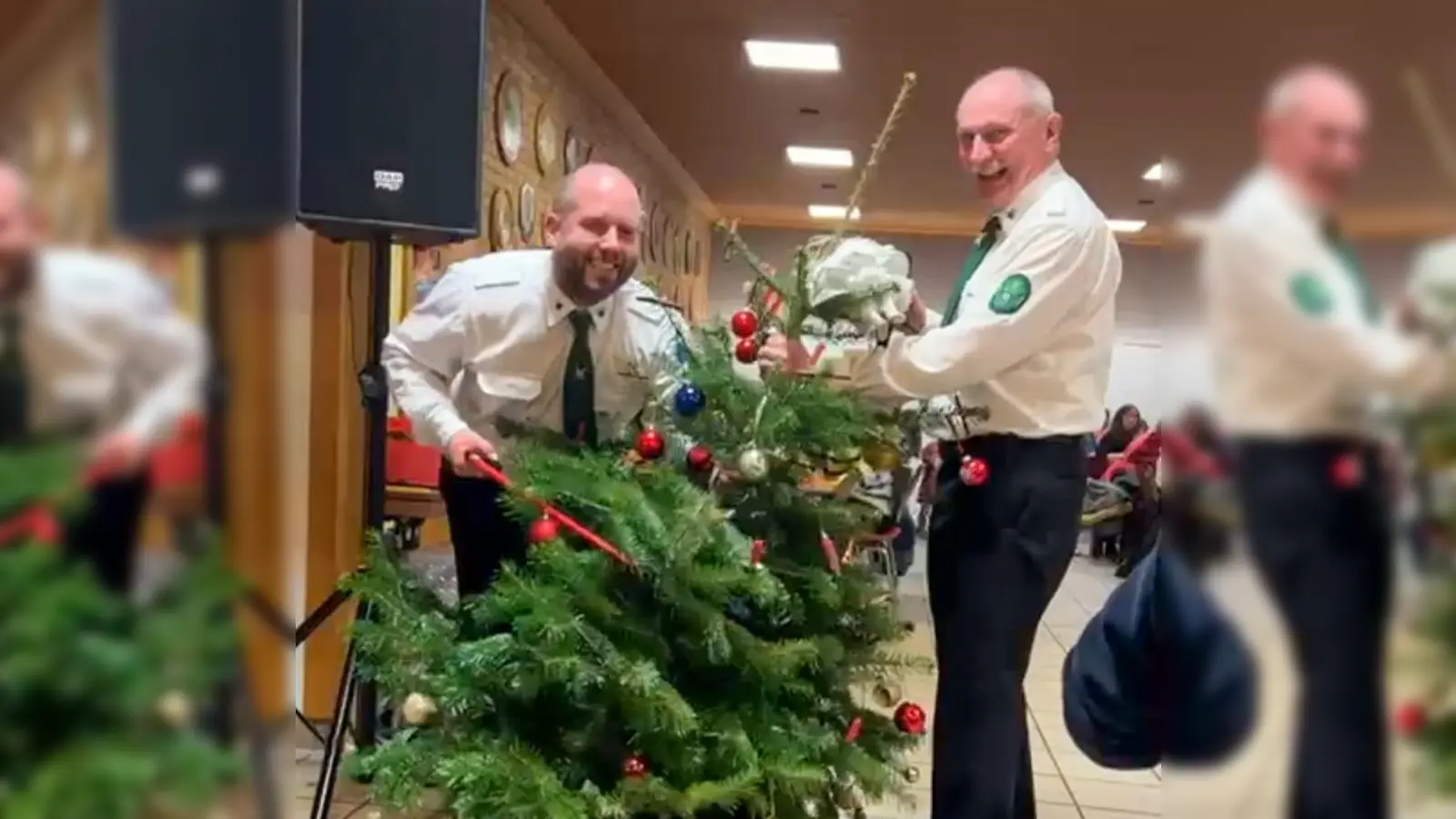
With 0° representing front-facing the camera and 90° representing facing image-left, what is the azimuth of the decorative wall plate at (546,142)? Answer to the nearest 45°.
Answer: approximately 315°

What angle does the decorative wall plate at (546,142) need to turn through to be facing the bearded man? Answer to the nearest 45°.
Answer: approximately 45° to its right
